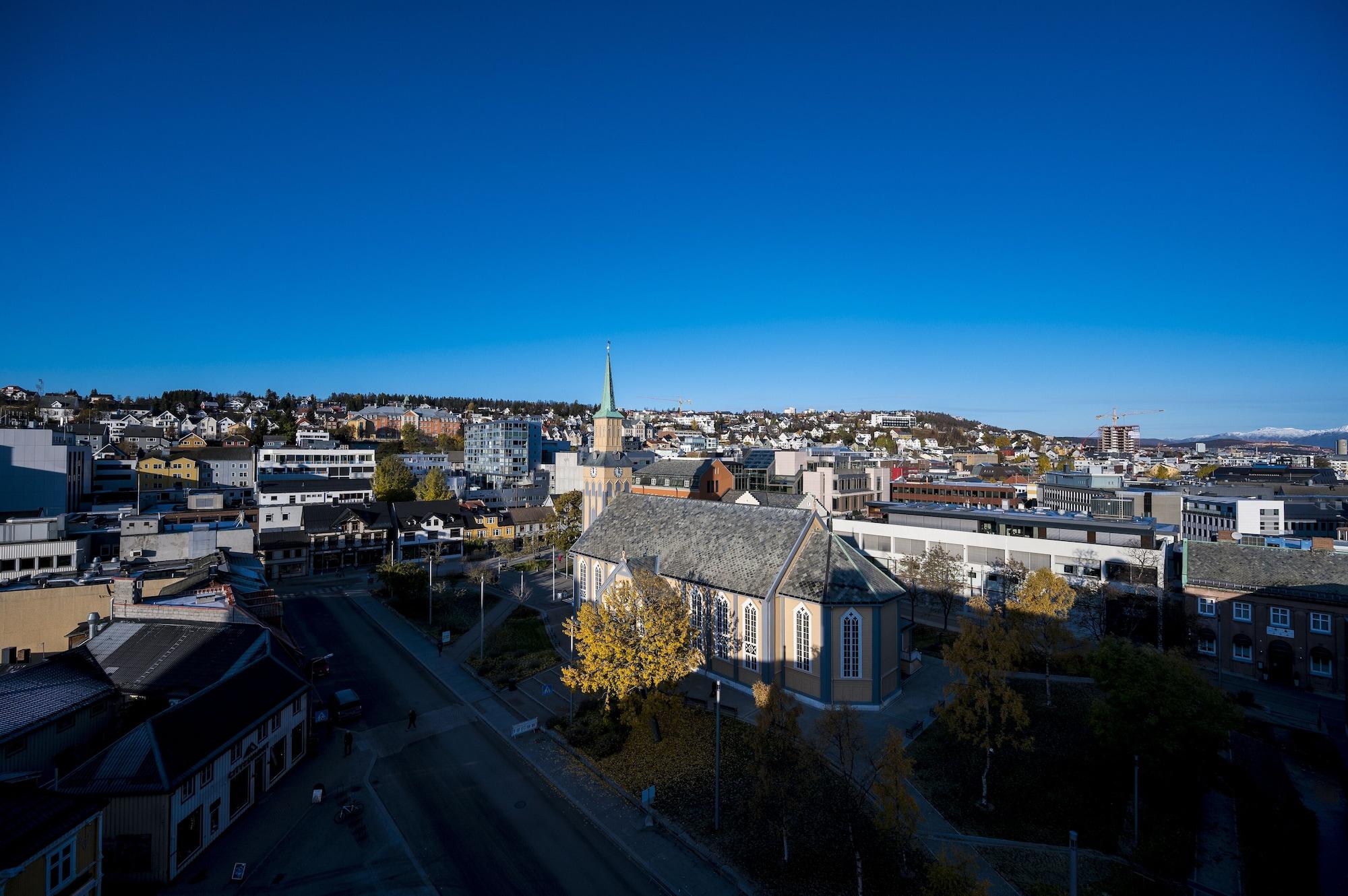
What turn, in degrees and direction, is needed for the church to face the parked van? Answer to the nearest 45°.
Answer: approximately 45° to its left

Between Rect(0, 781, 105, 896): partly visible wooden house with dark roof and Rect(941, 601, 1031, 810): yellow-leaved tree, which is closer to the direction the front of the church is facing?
the partly visible wooden house with dark roof

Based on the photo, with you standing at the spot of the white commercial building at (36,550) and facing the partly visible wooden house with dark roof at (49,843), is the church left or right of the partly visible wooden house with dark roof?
left

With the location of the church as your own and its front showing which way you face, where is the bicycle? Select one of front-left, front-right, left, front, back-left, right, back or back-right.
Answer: left

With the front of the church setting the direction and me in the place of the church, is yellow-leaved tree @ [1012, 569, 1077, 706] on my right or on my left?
on my right

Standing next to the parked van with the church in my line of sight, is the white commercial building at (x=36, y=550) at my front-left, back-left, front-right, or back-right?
back-left

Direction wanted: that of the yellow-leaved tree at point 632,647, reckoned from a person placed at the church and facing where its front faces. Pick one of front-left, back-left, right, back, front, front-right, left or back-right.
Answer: left

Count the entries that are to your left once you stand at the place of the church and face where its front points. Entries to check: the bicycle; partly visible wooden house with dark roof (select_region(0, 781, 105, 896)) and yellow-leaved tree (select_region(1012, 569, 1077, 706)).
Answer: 2

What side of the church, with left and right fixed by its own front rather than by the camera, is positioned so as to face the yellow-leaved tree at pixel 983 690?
back

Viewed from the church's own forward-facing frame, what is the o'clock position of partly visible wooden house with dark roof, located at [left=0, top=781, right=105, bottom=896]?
The partly visible wooden house with dark roof is roughly at 9 o'clock from the church.

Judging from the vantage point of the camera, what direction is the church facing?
facing away from the viewer and to the left of the viewer

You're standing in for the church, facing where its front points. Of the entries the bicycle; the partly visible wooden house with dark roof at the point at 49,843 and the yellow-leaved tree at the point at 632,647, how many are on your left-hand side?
3

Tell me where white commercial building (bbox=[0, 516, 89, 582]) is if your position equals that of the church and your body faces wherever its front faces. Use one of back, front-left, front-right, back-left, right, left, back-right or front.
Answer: front-left
